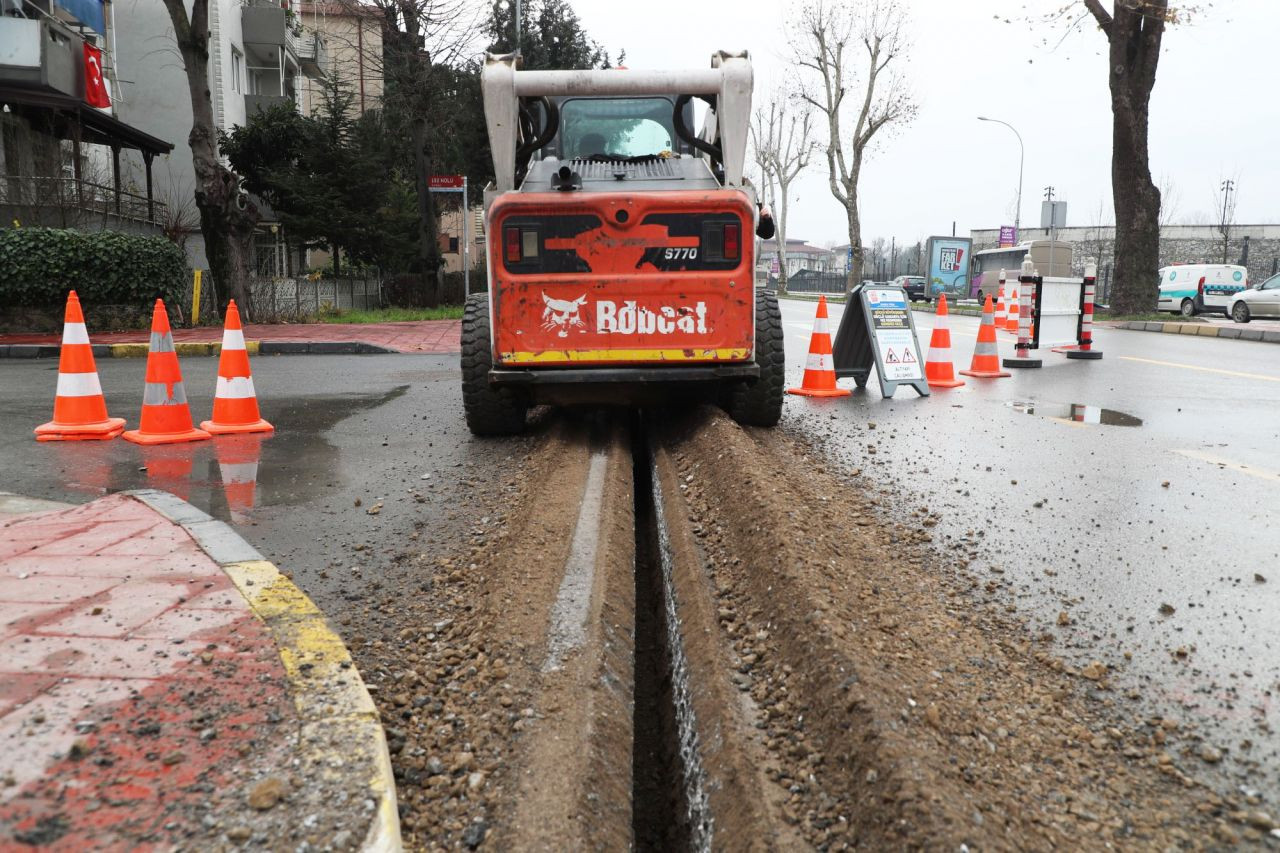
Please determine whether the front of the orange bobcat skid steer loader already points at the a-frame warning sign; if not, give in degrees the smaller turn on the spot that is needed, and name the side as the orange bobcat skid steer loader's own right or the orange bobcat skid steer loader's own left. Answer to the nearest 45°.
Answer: approximately 45° to the orange bobcat skid steer loader's own right

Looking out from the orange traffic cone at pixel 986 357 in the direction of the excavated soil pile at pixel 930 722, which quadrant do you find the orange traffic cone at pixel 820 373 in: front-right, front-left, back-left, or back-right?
front-right

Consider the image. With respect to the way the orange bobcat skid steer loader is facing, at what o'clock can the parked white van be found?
The parked white van is roughly at 1 o'clock from the orange bobcat skid steer loader.

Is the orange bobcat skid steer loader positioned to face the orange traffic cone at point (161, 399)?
no

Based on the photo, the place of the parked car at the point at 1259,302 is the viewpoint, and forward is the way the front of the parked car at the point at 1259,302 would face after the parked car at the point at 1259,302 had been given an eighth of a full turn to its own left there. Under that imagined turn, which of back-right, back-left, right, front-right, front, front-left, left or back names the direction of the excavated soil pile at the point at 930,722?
front-left

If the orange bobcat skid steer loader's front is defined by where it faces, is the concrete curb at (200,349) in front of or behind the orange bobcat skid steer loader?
in front

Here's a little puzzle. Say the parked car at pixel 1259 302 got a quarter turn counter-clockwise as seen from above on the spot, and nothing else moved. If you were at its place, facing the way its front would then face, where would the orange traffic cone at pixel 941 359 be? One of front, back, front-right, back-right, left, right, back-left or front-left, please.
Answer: front

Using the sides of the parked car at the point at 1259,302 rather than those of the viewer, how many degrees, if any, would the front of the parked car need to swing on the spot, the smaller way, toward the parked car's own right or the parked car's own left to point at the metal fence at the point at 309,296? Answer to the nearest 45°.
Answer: approximately 45° to the parked car's own left

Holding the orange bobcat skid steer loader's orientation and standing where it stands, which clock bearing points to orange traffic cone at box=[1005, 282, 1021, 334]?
The orange traffic cone is roughly at 1 o'clock from the orange bobcat skid steer loader.

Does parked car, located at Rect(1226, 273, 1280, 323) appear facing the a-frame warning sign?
no

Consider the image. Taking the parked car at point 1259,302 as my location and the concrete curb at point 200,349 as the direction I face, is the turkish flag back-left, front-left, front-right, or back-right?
front-right

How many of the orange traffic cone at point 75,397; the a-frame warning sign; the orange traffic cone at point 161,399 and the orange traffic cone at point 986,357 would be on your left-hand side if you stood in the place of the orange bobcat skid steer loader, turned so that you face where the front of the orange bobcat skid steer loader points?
2

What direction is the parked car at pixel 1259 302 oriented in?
to the viewer's left

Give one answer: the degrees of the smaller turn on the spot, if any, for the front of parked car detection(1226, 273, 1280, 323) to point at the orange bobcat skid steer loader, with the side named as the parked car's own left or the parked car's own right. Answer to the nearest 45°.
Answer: approximately 90° to the parked car's own left

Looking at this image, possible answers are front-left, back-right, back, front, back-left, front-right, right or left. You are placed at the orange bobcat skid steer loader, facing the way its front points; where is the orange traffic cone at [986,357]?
front-right

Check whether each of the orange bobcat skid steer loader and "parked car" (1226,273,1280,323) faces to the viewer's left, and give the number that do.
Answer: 1

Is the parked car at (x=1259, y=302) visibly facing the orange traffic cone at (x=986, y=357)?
no

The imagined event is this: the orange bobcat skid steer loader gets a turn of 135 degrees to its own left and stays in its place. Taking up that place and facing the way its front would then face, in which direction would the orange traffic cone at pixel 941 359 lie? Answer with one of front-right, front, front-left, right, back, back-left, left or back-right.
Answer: back

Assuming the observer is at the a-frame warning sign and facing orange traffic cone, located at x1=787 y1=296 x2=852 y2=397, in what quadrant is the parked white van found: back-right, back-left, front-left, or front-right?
back-right

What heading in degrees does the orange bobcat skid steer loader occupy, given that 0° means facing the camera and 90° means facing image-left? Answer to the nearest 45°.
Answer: approximately 180°

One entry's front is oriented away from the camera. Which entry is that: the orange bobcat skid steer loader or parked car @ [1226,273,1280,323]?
the orange bobcat skid steer loader
